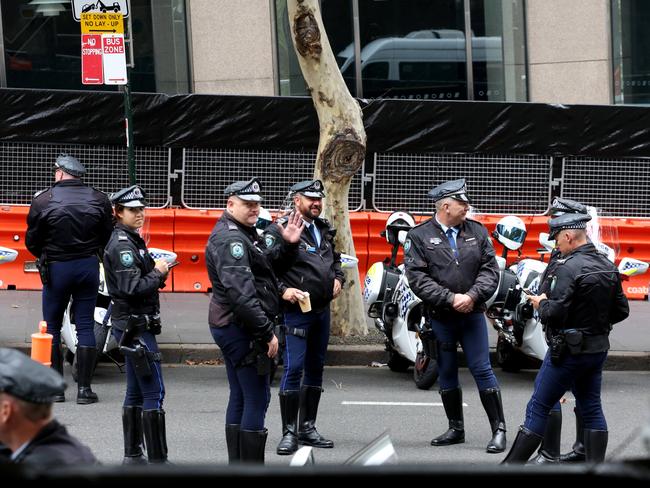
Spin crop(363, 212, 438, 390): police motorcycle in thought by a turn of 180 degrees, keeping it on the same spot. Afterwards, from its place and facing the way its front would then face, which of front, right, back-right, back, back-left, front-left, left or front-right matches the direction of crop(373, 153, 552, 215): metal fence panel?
front-right

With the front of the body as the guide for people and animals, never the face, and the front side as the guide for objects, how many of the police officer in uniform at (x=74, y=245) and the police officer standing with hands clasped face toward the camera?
1

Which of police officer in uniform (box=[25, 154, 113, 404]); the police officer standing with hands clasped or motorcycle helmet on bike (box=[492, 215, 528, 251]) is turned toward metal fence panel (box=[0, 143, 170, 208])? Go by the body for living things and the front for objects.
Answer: the police officer in uniform

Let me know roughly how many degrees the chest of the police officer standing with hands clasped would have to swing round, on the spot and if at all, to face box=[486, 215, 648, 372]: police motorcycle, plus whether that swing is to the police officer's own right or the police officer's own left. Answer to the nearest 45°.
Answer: approximately 180°

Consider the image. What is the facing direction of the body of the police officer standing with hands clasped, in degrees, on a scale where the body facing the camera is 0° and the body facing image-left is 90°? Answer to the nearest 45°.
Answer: approximately 0°

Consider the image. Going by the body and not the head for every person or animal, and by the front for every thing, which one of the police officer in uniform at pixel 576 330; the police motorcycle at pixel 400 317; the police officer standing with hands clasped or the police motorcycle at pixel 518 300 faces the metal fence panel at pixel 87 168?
the police officer in uniform

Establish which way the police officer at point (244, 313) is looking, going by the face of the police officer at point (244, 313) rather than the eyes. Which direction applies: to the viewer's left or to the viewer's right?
to the viewer's right

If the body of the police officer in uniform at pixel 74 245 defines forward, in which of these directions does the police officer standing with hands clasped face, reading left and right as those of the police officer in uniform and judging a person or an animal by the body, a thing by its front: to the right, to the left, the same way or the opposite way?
the opposite way
